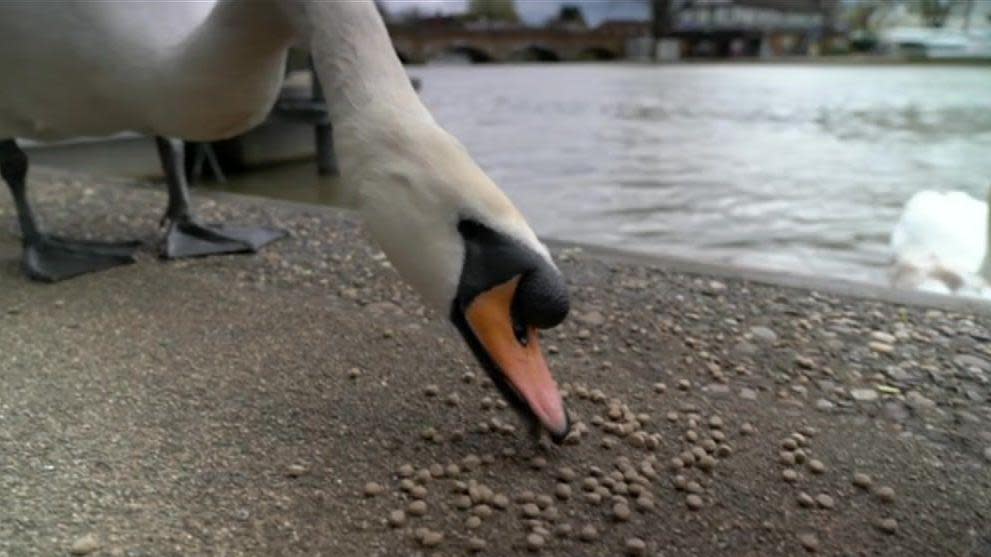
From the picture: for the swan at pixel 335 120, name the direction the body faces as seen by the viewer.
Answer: to the viewer's right

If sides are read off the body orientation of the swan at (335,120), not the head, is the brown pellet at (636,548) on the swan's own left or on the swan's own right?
on the swan's own right

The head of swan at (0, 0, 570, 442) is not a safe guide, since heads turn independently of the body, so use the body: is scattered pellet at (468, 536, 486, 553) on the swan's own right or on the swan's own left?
on the swan's own right

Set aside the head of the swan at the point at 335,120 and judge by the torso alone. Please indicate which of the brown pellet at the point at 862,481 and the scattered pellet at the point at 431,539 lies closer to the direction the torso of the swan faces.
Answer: the brown pellet

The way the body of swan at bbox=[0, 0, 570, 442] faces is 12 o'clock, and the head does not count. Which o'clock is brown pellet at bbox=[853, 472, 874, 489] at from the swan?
The brown pellet is roughly at 1 o'clock from the swan.
